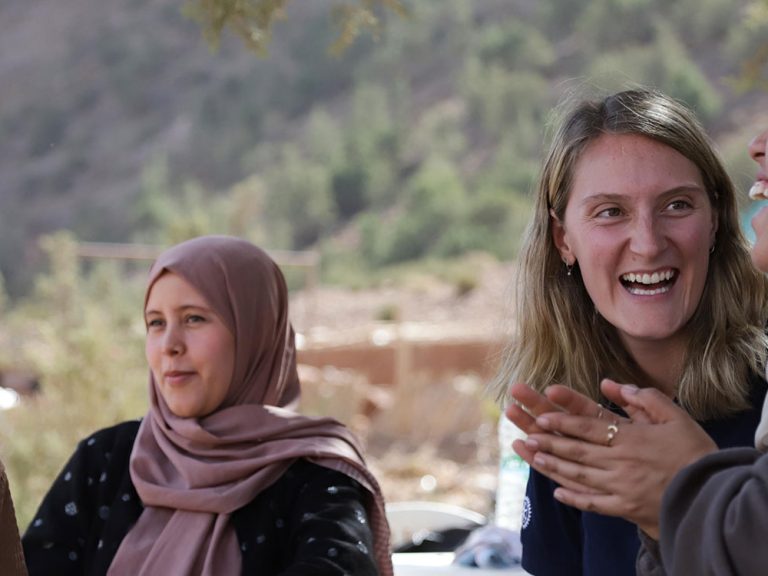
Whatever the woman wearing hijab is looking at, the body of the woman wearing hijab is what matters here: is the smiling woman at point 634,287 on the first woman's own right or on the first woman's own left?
on the first woman's own left

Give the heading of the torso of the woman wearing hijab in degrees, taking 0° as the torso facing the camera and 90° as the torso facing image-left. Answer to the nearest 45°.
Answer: approximately 45°

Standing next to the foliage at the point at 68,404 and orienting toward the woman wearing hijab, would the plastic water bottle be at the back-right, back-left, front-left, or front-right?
front-left

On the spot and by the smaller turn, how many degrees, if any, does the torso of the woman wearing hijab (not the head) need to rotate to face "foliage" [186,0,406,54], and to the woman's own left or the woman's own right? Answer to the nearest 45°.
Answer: approximately 135° to the woman's own right

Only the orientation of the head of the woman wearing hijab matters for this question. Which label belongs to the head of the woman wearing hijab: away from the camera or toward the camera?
toward the camera

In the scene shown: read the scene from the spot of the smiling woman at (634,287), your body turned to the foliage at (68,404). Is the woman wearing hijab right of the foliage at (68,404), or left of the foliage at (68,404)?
left

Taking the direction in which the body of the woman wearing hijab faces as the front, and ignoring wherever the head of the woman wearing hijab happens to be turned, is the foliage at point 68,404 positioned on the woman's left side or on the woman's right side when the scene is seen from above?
on the woman's right side
